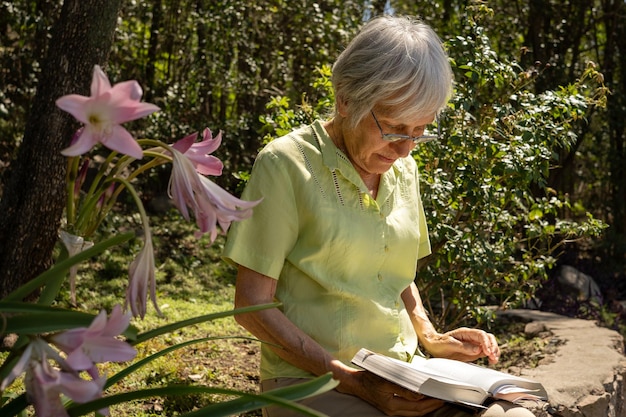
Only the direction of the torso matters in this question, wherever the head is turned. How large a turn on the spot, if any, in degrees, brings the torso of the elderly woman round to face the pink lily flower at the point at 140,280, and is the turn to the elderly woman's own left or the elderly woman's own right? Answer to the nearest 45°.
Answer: approximately 45° to the elderly woman's own right

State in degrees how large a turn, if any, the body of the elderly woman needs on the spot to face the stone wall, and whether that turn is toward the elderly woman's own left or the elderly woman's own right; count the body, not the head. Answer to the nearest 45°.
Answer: approximately 90° to the elderly woman's own left

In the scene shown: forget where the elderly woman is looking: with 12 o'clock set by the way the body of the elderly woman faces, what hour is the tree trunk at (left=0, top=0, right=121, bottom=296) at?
The tree trunk is roughly at 6 o'clock from the elderly woman.

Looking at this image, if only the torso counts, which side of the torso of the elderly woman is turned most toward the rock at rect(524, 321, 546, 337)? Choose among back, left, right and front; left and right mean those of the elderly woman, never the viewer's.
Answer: left

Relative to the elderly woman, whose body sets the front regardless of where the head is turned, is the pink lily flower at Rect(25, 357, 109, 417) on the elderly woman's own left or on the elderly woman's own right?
on the elderly woman's own right

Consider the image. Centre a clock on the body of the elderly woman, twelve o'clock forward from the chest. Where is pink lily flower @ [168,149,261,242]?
The pink lily flower is roughly at 2 o'clock from the elderly woman.

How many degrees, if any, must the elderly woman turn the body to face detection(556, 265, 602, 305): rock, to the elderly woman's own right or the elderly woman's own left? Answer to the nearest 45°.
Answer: approximately 135° to the elderly woman's own left

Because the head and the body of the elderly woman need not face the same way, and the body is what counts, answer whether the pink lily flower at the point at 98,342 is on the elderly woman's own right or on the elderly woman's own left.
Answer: on the elderly woman's own right

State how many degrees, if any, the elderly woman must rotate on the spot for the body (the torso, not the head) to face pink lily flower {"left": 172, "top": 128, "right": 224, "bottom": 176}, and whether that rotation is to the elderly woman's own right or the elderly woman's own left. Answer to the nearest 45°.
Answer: approximately 45° to the elderly woman's own right

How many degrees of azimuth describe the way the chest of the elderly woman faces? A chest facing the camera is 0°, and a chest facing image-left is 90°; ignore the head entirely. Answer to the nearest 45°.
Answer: approximately 315°

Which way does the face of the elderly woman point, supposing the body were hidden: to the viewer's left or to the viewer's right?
to the viewer's right
